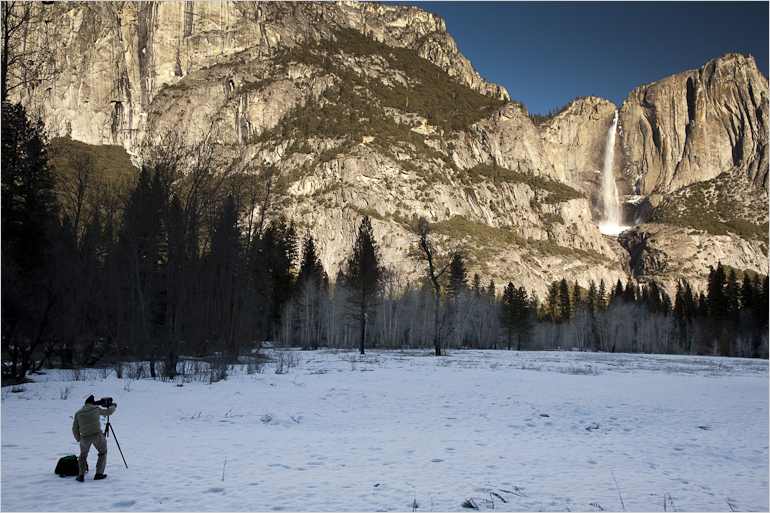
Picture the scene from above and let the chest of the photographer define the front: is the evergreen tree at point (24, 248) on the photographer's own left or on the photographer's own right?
on the photographer's own left

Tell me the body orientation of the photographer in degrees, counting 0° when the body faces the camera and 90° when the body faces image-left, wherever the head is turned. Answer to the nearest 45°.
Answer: approximately 225°
